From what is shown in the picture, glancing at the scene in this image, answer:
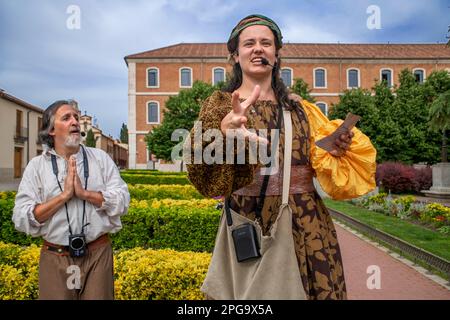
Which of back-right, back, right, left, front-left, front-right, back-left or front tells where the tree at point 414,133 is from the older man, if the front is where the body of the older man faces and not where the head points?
back-left

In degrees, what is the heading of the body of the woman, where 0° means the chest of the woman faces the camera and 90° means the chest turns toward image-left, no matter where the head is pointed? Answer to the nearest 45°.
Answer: approximately 0°

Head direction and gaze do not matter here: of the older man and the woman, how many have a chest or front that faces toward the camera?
2

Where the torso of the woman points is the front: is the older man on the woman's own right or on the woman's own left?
on the woman's own right

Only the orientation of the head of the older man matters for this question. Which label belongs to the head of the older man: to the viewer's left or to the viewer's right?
to the viewer's right

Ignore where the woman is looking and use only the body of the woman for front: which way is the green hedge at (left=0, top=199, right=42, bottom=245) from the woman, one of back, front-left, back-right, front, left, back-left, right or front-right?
back-right

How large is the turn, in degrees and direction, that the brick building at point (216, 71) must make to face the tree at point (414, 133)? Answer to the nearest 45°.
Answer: approximately 45° to its left

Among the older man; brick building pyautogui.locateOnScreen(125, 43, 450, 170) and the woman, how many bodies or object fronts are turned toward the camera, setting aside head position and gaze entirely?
3

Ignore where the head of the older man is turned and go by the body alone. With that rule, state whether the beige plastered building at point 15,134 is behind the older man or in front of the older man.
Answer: behind

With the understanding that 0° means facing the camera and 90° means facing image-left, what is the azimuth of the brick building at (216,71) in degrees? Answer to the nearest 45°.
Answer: approximately 0°

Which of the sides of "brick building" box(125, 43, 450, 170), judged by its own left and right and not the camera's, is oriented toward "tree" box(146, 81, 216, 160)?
front

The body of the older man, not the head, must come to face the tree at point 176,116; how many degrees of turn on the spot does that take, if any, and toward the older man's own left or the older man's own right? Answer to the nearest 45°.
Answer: approximately 180°

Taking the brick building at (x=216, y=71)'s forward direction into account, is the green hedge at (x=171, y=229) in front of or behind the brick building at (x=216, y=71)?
in front
